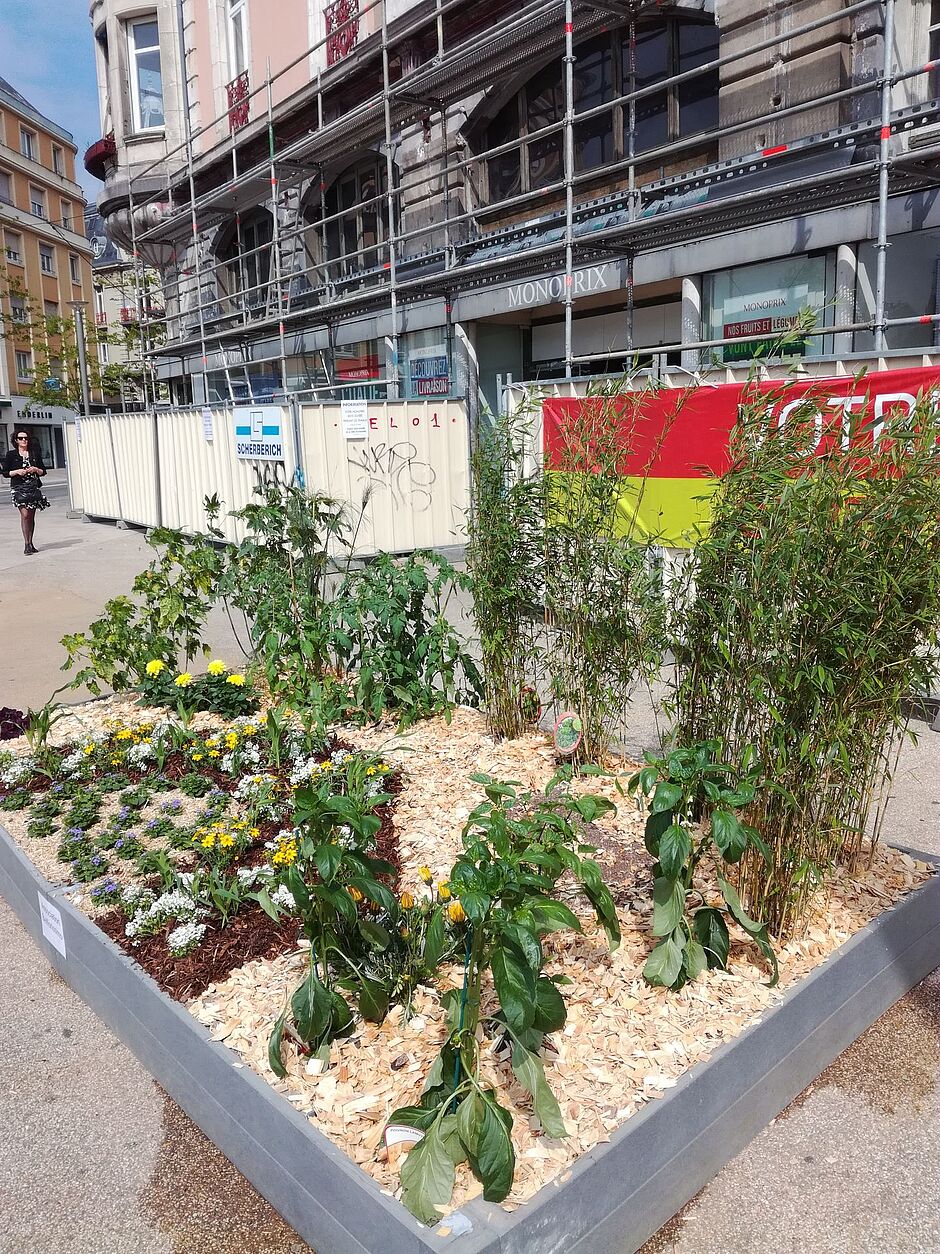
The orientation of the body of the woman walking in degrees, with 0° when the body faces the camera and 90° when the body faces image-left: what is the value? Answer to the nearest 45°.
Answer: approximately 0°

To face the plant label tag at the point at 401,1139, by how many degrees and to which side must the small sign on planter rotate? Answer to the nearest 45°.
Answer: approximately 45° to its left

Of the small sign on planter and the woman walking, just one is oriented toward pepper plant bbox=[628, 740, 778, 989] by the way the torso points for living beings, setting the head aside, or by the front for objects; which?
the woman walking

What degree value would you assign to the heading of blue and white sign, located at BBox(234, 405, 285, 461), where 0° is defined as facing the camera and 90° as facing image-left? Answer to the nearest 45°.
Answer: approximately 0°

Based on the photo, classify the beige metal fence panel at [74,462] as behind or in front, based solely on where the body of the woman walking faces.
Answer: behind

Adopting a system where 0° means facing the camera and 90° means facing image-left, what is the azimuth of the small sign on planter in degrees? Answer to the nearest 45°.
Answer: approximately 45°

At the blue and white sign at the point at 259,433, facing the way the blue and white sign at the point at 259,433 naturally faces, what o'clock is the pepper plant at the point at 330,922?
The pepper plant is roughly at 12 o'clock from the blue and white sign.

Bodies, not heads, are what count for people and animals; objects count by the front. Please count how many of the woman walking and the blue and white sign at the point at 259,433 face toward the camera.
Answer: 2

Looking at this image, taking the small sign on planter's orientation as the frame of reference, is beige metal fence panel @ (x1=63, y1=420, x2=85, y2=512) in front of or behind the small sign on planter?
behind

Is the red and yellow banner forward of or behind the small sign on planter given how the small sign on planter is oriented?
behind
